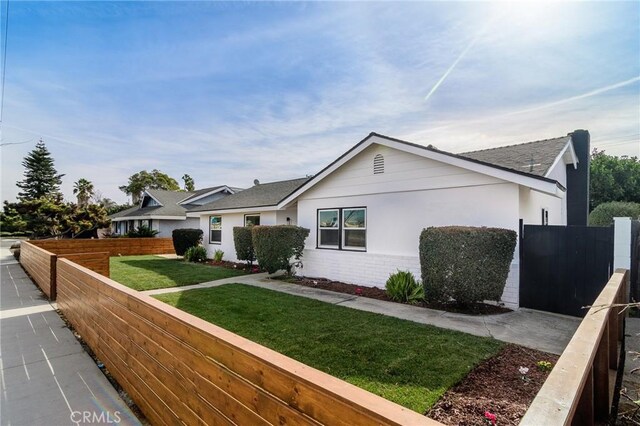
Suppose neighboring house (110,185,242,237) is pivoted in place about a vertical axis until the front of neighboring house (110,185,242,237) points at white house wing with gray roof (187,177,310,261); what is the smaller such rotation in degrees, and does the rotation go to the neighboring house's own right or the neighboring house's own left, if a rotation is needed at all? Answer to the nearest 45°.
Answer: approximately 45° to the neighboring house's own left

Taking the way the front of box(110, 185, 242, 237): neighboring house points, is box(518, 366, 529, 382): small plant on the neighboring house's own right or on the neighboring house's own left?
on the neighboring house's own left

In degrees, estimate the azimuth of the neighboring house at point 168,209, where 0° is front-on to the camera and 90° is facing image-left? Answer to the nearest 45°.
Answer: approximately 45°

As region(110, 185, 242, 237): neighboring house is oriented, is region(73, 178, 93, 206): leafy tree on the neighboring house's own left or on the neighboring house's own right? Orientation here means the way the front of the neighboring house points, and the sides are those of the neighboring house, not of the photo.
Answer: on the neighboring house's own right

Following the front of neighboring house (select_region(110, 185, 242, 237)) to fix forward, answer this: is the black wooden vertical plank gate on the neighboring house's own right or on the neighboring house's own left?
on the neighboring house's own left

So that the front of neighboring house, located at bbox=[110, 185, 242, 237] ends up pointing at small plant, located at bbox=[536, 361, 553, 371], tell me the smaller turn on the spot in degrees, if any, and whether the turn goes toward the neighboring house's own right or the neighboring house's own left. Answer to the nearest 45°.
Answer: approximately 45° to the neighboring house's own left

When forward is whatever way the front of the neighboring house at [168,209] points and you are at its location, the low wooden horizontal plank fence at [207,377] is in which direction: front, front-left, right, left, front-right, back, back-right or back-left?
front-left

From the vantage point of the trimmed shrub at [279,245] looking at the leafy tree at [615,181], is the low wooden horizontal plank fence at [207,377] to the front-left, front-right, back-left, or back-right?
back-right
